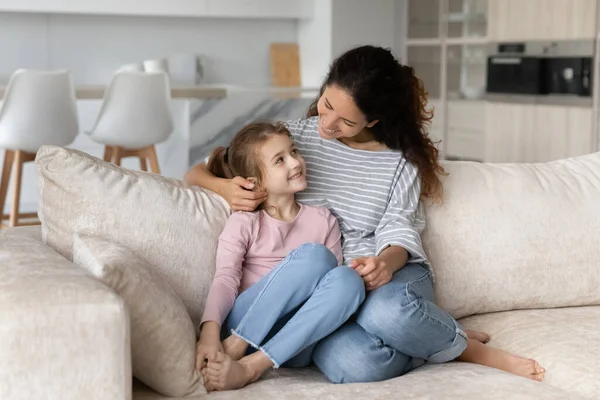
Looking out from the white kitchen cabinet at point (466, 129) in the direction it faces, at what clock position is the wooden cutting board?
The wooden cutting board is roughly at 4 o'clock from the white kitchen cabinet.

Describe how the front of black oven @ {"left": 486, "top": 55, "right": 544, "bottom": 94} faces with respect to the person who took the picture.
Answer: facing the viewer

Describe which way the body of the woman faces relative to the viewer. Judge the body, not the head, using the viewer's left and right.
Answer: facing the viewer and to the left of the viewer

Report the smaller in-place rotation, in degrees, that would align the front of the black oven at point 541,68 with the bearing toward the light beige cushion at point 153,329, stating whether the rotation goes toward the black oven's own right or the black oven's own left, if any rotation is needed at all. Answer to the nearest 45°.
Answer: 0° — it already faces it

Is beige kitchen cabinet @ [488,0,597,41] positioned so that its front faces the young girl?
yes

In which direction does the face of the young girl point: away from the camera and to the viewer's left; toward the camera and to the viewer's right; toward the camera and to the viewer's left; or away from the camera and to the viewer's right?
toward the camera and to the viewer's right

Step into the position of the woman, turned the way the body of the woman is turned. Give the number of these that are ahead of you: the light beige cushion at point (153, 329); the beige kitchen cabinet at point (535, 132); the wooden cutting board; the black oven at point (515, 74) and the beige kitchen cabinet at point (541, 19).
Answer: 1

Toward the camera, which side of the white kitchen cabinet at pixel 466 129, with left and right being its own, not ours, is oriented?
front

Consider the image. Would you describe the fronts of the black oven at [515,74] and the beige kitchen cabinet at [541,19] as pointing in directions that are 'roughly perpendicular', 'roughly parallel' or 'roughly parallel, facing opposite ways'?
roughly parallel

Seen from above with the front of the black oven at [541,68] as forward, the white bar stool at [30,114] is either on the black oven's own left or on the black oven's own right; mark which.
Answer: on the black oven's own right

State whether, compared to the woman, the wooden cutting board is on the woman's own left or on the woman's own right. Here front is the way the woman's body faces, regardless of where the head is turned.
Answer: on the woman's own right

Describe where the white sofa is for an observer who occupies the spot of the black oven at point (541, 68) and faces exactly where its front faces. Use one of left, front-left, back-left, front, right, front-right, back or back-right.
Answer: front

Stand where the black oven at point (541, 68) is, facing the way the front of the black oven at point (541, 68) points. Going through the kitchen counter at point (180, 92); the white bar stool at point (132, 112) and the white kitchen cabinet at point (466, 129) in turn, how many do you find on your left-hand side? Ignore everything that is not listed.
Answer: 0

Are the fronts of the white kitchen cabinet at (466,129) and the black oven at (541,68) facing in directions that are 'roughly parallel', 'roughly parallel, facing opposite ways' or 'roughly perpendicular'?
roughly parallel

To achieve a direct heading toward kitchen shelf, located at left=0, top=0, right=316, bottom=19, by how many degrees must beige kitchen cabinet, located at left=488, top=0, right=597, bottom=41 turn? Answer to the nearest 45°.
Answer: approximately 90° to its right

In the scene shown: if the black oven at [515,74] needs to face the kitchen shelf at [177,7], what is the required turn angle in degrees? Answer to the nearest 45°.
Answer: approximately 90° to its right

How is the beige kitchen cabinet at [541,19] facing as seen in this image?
toward the camera

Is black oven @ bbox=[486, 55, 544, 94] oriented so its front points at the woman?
yes

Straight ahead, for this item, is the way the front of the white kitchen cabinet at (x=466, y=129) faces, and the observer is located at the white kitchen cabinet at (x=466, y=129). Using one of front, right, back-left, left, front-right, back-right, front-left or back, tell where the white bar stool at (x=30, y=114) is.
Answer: front-right

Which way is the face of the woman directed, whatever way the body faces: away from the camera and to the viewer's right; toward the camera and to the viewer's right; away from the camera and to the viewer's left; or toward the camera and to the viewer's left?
toward the camera and to the viewer's left
